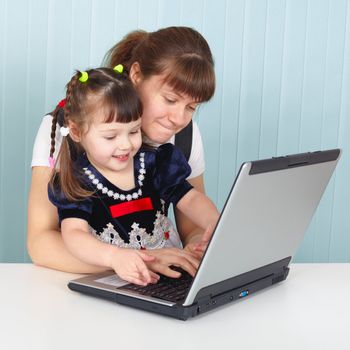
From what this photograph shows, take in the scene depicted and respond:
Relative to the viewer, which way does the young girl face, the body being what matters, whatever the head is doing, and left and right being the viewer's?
facing the viewer and to the right of the viewer

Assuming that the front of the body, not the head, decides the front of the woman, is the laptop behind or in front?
in front

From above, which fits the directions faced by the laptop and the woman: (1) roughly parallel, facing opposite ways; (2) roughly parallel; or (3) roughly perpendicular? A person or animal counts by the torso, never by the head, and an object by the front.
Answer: roughly parallel, facing opposite ways

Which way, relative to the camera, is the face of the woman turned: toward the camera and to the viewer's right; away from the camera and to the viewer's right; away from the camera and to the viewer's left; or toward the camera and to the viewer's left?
toward the camera and to the viewer's right

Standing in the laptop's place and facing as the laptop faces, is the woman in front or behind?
in front

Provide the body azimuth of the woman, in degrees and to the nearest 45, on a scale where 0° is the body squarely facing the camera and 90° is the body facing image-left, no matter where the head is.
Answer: approximately 315°

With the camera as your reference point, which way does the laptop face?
facing away from the viewer and to the left of the viewer

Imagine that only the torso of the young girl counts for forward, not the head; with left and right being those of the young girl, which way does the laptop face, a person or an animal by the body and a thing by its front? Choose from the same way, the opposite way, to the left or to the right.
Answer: the opposite way
